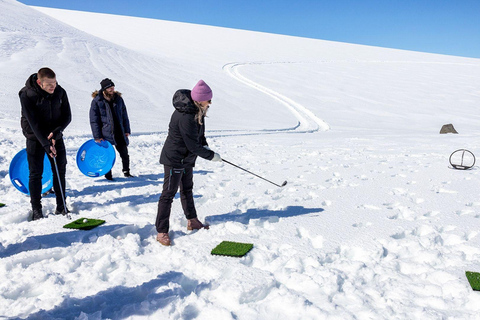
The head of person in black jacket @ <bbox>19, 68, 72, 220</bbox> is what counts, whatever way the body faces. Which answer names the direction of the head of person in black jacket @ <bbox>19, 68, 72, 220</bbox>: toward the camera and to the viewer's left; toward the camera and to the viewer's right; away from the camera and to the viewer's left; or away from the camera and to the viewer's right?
toward the camera and to the viewer's right

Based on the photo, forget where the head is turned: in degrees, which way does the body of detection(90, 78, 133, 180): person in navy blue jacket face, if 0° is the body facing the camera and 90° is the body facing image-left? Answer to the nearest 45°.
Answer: approximately 315°

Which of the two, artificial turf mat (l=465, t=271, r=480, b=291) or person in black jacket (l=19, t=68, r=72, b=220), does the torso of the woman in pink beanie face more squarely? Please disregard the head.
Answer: the artificial turf mat

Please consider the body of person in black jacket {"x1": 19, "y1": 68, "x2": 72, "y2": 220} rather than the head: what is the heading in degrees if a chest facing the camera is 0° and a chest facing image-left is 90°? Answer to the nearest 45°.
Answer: approximately 315°

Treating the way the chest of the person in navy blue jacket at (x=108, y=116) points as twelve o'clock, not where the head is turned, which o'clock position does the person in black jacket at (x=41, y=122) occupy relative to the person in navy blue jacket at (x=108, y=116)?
the person in black jacket at (x=41, y=122) is roughly at 2 o'clock from the person in navy blue jacket at (x=108, y=116).

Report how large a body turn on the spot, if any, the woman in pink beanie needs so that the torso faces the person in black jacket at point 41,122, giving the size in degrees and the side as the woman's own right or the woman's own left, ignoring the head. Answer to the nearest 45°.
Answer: approximately 135° to the woman's own left

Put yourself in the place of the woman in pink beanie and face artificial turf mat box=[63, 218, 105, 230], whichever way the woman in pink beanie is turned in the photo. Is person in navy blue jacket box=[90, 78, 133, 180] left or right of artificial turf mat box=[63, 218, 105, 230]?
right

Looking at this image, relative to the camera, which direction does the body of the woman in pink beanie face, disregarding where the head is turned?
to the viewer's right
